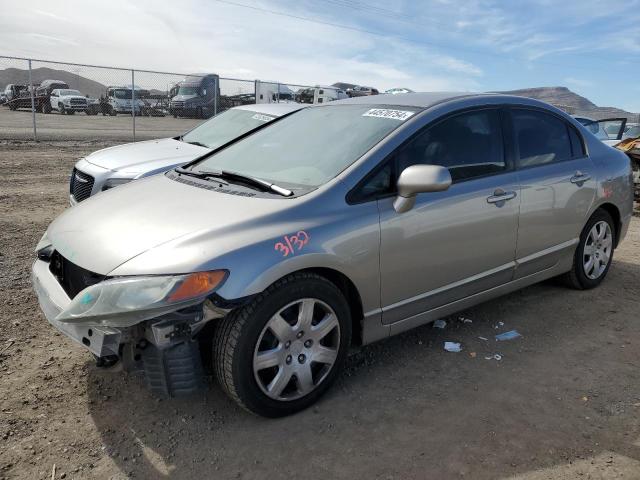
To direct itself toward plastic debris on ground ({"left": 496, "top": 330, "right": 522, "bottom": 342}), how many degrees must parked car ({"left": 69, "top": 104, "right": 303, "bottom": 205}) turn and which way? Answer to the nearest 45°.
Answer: approximately 90° to its left

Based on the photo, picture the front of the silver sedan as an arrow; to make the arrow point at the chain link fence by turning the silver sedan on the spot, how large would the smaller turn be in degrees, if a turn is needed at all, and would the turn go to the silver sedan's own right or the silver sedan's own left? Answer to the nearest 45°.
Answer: approximately 90° to the silver sedan's own right

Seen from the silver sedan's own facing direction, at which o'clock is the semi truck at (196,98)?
The semi truck is roughly at 4 o'clock from the silver sedan.

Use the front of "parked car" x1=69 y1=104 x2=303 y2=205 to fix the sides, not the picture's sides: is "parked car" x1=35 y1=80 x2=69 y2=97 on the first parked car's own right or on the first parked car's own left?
on the first parked car's own right

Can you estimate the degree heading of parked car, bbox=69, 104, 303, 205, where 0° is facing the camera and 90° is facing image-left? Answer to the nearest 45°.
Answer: approximately 45°

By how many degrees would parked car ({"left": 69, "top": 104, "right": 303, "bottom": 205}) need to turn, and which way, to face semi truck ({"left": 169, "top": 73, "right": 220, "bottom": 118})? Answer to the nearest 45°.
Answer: approximately 135° to its right

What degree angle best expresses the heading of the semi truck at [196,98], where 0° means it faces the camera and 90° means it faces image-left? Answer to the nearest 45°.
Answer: approximately 45°
